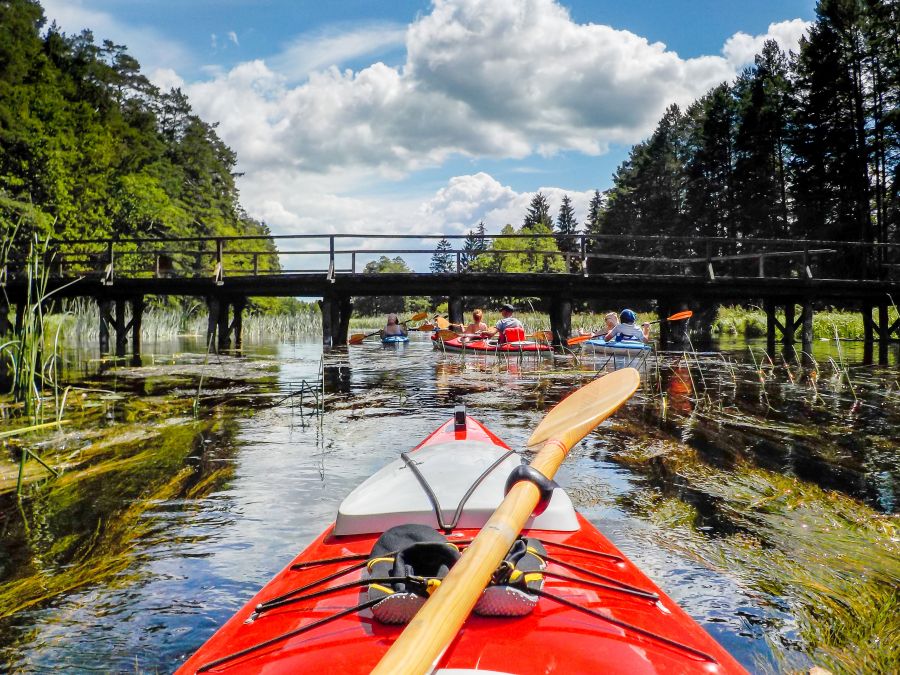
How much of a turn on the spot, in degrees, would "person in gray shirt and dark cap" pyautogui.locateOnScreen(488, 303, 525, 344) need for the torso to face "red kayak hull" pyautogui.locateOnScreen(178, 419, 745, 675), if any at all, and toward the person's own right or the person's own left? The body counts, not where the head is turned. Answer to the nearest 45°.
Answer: approximately 135° to the person's own left

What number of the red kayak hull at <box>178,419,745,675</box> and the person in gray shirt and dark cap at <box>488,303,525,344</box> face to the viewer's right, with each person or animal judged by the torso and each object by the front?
0

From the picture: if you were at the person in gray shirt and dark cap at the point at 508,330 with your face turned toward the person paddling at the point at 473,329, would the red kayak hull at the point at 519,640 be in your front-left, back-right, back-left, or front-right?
back-left

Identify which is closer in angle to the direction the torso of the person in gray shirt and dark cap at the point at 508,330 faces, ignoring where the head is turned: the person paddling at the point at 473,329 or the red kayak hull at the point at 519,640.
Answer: the person paddling

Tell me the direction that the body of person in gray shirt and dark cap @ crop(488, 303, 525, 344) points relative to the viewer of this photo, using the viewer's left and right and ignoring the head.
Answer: facing away from the viewer and to the left of the viewer

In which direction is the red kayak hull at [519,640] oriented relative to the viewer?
away from the camera

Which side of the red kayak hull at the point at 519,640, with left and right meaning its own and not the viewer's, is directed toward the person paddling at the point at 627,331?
front

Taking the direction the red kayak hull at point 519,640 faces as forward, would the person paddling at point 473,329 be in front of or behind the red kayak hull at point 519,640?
in front

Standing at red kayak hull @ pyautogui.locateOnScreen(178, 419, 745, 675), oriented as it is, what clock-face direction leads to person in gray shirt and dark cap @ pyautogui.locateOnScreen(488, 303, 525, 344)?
The person in gray shirt and dark cap is roughly at 12 o'clock from the red kayak hull.

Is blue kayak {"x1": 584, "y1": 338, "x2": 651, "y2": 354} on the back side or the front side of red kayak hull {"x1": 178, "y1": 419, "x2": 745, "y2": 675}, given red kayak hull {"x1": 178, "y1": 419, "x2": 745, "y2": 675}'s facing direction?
on the front side

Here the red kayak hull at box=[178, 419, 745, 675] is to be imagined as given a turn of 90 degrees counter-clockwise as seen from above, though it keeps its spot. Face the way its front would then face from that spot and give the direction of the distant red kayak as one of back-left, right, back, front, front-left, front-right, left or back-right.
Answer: right
